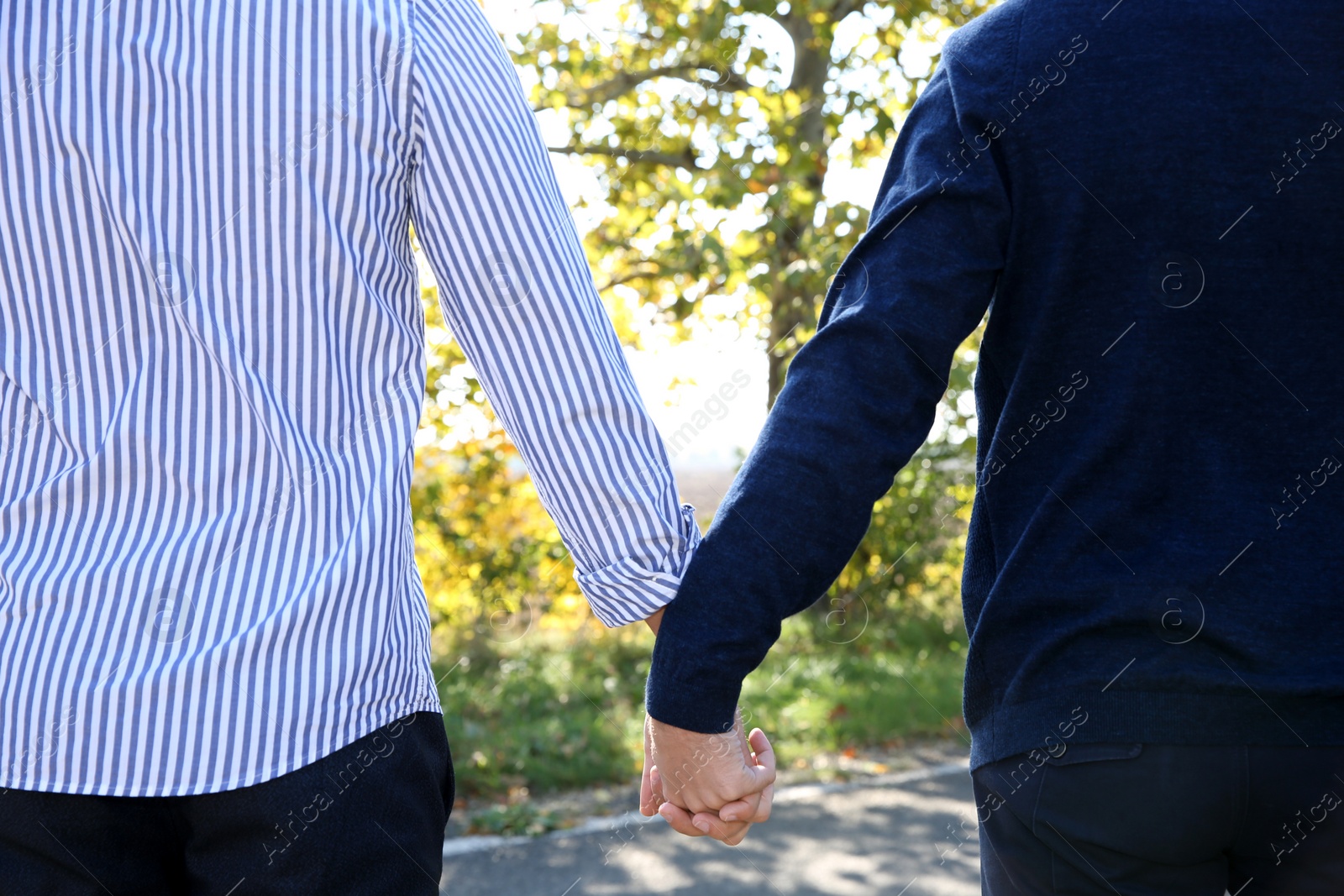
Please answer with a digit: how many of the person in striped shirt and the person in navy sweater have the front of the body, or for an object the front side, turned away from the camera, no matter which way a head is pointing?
2

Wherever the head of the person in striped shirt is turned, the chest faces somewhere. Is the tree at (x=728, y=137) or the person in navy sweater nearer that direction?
the tree

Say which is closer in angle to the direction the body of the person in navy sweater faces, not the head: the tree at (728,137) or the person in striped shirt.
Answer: the tree

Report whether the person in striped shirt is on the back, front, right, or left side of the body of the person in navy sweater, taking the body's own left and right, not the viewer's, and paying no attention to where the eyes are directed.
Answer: left

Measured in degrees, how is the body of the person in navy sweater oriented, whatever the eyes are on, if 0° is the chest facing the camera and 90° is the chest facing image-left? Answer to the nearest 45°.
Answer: approximately 180°

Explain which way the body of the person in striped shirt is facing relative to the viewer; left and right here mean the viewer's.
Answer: facing away from the viewer

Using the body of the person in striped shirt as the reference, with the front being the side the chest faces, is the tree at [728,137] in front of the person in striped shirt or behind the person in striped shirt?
in front

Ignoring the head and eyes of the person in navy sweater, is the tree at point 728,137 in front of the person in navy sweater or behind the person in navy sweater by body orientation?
in front

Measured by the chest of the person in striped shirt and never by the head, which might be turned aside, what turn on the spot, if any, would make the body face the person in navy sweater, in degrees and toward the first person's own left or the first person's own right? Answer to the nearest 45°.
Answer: approximately 90° to the first person's own right
